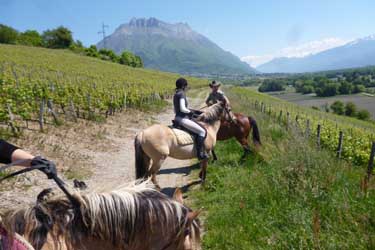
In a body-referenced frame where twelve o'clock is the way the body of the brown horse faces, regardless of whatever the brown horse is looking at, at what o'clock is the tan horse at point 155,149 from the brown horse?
The tan horse is roughly at 10 o'clock from the brown horse.

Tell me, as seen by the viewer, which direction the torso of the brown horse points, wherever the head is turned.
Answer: to the viewer's left

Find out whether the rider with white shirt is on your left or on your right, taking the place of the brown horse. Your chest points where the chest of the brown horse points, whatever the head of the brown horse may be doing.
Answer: on your left

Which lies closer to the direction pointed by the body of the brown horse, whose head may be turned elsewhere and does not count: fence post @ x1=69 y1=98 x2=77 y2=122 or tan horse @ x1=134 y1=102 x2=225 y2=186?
the fence post

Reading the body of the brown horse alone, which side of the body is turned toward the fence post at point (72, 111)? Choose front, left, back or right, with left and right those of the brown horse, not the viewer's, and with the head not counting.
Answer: front

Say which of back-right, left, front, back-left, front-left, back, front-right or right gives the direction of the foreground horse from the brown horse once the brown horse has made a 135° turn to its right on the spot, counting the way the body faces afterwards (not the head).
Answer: back-right
